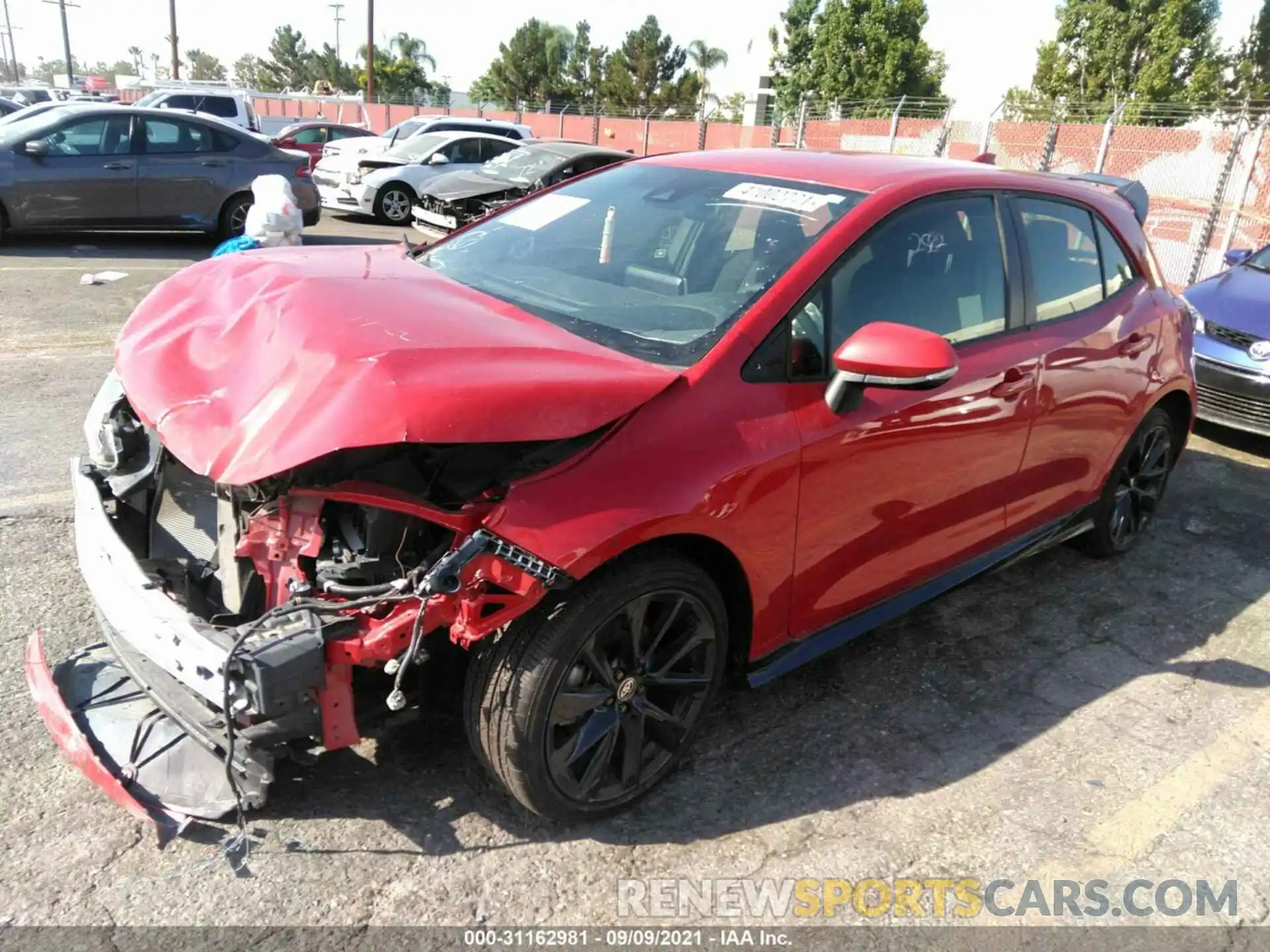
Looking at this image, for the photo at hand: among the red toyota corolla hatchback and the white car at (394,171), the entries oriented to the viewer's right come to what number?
0

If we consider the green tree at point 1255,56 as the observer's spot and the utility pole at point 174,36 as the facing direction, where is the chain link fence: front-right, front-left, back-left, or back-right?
front-left

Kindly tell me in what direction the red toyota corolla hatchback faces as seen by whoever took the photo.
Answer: facing the viewer and to the left of the viewer

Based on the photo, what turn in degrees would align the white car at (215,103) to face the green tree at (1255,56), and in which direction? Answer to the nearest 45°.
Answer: approximately 180°

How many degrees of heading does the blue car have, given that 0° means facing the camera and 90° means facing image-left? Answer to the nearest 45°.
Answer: approximately 45°

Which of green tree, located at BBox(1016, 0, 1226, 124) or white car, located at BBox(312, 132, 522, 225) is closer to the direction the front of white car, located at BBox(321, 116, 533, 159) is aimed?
the white car

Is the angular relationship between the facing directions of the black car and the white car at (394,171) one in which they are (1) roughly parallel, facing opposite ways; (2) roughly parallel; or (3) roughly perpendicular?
roughly parallel

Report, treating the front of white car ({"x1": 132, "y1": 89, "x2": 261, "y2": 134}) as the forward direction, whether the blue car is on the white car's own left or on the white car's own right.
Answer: on the white car's own left

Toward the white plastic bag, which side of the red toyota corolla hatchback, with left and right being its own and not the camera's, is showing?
right

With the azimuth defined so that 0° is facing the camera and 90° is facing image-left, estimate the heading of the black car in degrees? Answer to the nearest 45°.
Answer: approximately 45°

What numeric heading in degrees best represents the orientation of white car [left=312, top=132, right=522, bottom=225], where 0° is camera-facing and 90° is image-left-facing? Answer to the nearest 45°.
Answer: approximately 45°

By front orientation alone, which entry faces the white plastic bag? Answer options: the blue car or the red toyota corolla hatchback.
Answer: the blue car

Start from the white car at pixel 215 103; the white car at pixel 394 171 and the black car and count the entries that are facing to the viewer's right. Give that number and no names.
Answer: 0

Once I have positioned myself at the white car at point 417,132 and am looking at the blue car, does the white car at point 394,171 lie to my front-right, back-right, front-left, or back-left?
front-right

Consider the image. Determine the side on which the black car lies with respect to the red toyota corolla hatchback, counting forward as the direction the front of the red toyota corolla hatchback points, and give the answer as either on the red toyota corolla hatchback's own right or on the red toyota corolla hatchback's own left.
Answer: on the red toyota corolla hatchback's own right

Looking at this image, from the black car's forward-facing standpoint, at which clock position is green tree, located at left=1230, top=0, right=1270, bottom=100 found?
The green tree is roughly at 6 o'clock from the black car.

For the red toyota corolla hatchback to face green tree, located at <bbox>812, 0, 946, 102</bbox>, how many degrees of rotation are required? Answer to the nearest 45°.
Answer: approximately 135° to its right
